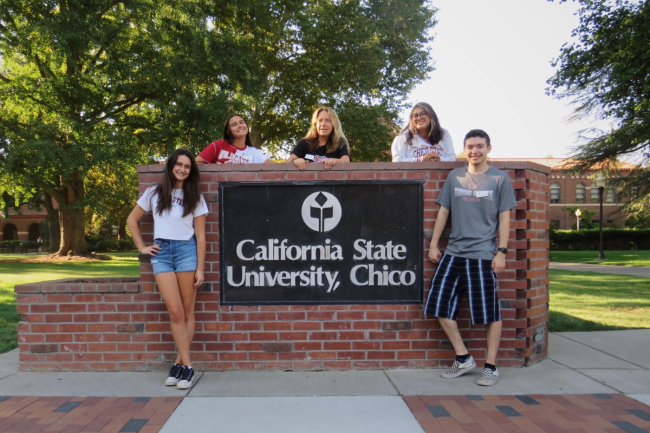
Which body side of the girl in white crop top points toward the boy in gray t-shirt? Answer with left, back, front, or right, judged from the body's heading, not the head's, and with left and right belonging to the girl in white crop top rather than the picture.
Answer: left

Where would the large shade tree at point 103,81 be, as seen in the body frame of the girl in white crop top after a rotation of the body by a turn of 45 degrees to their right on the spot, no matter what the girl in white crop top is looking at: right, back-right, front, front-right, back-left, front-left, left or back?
back-right

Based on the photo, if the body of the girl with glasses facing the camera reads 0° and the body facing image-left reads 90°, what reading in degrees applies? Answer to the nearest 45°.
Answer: approximately 0°

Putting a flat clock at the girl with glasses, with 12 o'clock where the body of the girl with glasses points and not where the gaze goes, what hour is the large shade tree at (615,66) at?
The large shade tree is roughly at 7 o'clock from the girl with glasses.

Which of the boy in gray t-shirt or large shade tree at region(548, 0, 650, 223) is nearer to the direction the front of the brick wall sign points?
the boy in gray t-shirt

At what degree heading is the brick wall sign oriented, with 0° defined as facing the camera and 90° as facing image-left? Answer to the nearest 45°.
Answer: approximately 0°

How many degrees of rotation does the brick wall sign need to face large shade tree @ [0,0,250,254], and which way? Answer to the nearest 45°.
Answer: approximately 135° to its right
